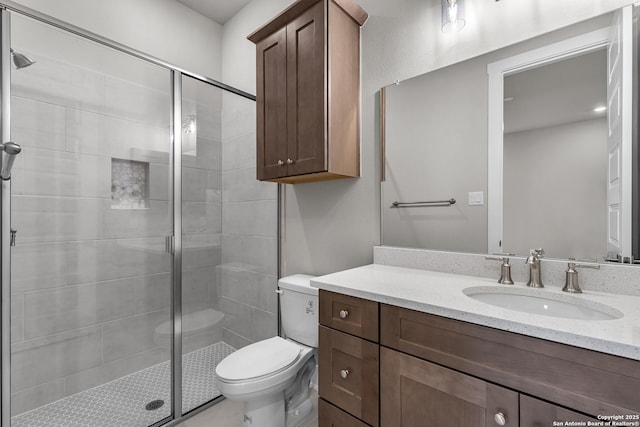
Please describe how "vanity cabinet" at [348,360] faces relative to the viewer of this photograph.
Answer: facing the viewer and to the left of the viewer

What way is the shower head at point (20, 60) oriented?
to the viewer's right

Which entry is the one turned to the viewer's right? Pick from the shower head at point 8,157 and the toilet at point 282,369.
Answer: the shower head

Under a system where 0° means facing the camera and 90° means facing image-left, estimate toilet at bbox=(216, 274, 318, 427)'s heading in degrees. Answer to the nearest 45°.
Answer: approximately 45°

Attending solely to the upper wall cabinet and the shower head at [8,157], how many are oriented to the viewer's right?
1

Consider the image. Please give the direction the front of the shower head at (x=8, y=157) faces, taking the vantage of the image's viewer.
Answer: facing to the right of the viewer

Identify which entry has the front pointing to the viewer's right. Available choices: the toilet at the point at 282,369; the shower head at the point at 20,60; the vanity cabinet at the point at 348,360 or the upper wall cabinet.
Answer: the shower head
